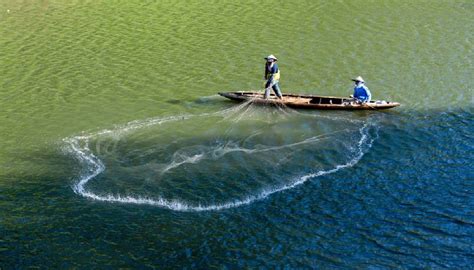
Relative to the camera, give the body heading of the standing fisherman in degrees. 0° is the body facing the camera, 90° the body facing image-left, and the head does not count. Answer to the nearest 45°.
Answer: approximately 45°

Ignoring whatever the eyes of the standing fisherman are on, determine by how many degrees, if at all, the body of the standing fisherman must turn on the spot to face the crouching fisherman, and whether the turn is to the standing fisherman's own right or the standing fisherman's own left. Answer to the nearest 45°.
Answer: approximately 135° to the standing fisherman's own left
